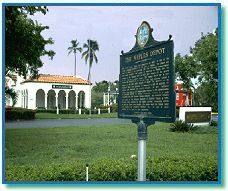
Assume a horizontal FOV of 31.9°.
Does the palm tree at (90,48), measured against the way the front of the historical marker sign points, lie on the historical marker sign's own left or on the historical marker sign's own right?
on the historical marker sign's own right

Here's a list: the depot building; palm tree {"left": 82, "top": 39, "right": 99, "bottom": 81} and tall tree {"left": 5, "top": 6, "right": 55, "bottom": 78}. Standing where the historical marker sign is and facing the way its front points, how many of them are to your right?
3

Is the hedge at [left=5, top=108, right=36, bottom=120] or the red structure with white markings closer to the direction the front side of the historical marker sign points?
the hedge

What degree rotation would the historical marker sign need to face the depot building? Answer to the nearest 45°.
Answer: approximately 90° to its right

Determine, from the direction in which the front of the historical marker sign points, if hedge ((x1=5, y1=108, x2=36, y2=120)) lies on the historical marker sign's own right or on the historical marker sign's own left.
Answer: on the historical marker sign's own right

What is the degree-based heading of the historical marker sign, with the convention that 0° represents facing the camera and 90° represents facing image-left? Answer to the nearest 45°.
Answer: approximately 45°

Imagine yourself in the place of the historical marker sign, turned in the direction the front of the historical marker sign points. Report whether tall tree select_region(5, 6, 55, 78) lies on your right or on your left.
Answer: on your right
